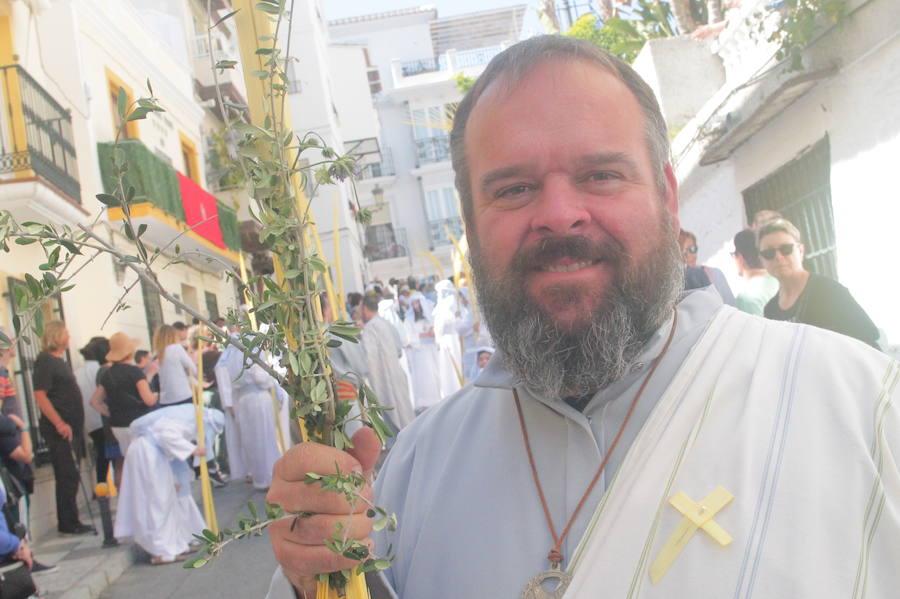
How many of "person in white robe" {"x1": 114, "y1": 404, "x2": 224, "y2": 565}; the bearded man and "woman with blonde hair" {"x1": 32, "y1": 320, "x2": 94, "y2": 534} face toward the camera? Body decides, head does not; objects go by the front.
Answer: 1

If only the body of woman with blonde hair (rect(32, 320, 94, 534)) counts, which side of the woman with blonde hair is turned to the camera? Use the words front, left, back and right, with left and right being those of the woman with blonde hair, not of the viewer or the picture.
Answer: right

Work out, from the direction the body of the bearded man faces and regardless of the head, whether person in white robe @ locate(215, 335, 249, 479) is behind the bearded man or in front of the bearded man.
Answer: behind

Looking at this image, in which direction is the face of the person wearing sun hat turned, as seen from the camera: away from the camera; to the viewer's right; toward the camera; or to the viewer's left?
away from the camera

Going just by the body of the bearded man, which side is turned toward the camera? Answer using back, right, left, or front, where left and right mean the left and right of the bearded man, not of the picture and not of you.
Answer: front

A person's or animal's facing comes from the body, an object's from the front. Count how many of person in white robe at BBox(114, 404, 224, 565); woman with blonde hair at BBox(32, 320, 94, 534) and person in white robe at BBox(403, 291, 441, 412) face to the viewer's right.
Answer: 2

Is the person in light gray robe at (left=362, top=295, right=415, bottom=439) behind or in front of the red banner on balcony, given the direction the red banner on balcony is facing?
in front

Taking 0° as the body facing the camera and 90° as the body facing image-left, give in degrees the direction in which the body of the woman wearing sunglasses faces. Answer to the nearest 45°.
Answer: approximately 45°

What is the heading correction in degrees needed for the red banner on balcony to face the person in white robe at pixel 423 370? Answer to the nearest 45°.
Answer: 0° — it already faces them

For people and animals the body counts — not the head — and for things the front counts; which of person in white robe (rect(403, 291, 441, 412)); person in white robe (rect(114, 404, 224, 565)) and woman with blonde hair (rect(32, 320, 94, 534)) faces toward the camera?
person in white robe (rect(403, 291, 441, 412))

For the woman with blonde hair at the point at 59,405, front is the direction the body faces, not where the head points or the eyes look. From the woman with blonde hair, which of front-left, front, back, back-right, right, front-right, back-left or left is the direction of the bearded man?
right

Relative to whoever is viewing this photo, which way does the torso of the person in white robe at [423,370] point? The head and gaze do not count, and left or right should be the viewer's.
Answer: facing the viewer

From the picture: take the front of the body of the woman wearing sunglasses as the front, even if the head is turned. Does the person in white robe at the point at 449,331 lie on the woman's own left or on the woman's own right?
on the woman's own right

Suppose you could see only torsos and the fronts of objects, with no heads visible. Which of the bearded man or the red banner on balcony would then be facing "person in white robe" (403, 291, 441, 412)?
the red banner on balcony

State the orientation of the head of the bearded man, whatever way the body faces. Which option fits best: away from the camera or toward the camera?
toward the camera

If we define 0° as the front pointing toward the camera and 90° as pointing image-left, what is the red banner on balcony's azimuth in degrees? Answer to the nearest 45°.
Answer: approximately 315°

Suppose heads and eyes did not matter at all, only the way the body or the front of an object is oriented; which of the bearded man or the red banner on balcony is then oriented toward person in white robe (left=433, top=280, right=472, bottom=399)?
the red banner on balcony

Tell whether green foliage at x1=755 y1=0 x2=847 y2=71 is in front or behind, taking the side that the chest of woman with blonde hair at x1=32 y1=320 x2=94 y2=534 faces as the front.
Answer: in front

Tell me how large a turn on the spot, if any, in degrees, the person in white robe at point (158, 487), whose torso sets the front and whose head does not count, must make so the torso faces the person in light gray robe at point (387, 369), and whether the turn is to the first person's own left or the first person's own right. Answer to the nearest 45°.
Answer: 0° — they already face them

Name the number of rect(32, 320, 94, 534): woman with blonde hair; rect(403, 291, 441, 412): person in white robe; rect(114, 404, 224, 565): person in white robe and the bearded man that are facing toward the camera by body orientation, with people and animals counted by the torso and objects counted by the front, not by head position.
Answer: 2
